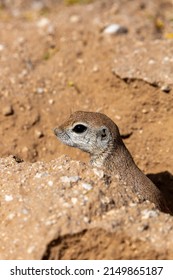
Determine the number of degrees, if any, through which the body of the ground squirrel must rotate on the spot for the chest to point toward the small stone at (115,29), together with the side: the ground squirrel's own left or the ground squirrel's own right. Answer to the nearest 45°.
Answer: approximately 90° to the ground squirrel's own right

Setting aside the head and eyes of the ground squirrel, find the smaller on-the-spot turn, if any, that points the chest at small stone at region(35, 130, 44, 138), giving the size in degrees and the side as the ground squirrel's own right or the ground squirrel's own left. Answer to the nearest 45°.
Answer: approximately 45° to the ground squirrel's own right

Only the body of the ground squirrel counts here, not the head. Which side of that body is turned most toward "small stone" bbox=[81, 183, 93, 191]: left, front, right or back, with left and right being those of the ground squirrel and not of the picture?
left

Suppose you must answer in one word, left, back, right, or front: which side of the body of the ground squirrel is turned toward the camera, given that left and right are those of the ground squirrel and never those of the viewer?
left

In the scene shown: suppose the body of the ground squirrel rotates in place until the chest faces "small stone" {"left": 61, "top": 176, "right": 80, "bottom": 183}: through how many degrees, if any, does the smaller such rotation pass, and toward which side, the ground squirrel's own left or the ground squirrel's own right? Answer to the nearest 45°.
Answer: approximately 90° to the ground squirrel's own left

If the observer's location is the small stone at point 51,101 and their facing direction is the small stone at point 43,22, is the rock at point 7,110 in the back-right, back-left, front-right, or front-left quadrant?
back-left

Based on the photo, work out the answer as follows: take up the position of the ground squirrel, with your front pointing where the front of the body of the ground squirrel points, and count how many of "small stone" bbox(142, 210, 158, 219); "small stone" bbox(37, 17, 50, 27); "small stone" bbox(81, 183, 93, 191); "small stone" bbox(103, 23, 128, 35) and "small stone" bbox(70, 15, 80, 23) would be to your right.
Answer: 3

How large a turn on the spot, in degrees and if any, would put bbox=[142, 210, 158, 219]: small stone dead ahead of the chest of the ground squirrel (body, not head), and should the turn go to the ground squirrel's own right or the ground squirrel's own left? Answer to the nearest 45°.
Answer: approximately 90° to the ground squirrel's own left

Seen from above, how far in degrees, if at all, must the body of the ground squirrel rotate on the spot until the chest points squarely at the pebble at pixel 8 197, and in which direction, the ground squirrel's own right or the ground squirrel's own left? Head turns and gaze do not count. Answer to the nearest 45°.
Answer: approximately 45° to the ground squirrel's own left

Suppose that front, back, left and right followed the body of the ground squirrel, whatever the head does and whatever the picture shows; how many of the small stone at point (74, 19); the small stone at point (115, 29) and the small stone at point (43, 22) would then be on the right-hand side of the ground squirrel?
3
